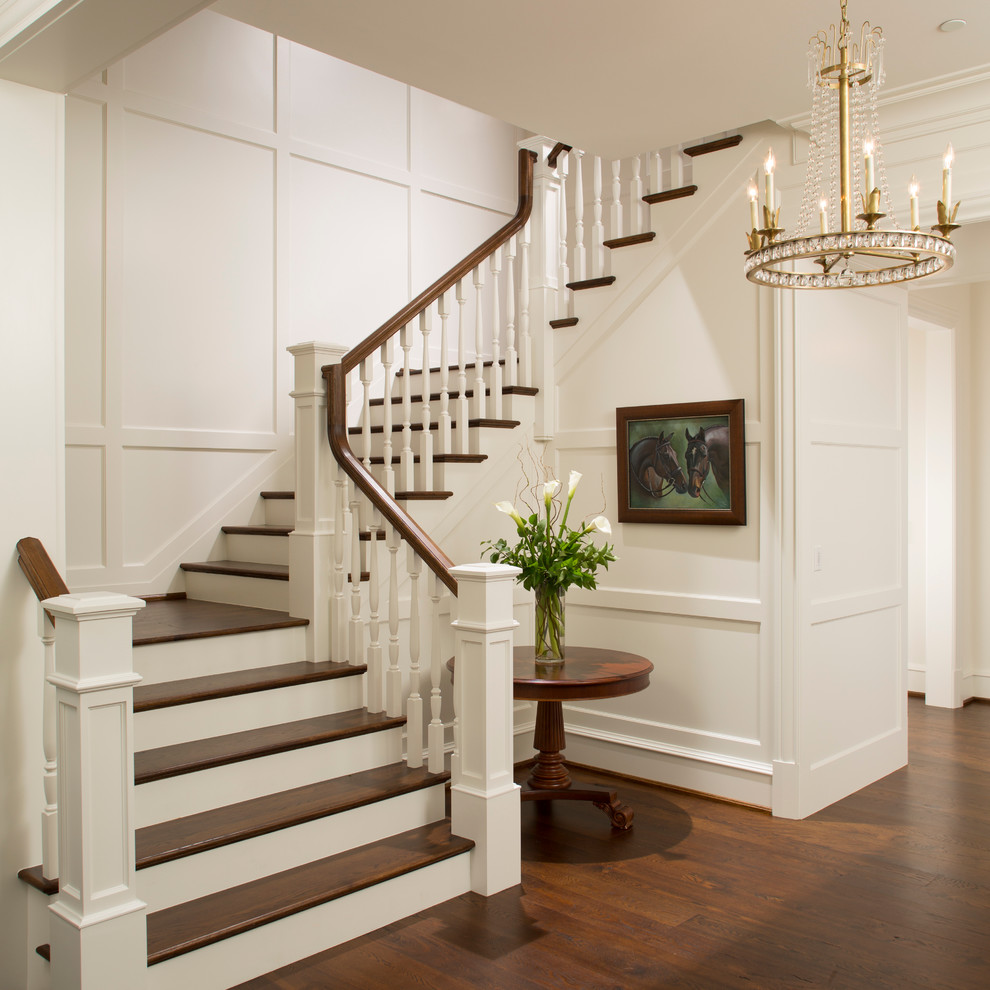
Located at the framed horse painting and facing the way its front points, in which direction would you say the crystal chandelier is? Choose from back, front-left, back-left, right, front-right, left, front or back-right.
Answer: front-left

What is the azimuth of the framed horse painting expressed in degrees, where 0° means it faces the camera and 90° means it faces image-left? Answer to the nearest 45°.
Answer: approximately 45°

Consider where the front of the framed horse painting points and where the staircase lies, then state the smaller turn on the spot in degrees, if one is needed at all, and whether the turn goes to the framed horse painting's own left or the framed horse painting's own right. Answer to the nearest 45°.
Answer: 0° — it already faces it

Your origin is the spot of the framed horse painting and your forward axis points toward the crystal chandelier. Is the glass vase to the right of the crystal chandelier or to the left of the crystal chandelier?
right

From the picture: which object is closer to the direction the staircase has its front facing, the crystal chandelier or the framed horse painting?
the crystal chandelier

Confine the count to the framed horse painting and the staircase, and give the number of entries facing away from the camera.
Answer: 0

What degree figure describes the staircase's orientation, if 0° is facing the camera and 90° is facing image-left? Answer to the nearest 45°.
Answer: approximately 315°
